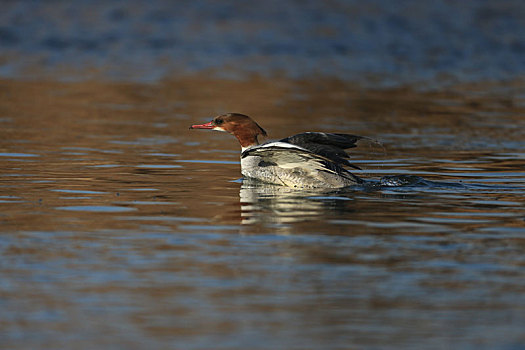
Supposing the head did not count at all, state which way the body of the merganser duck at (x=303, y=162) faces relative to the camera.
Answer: to the viewer's left
